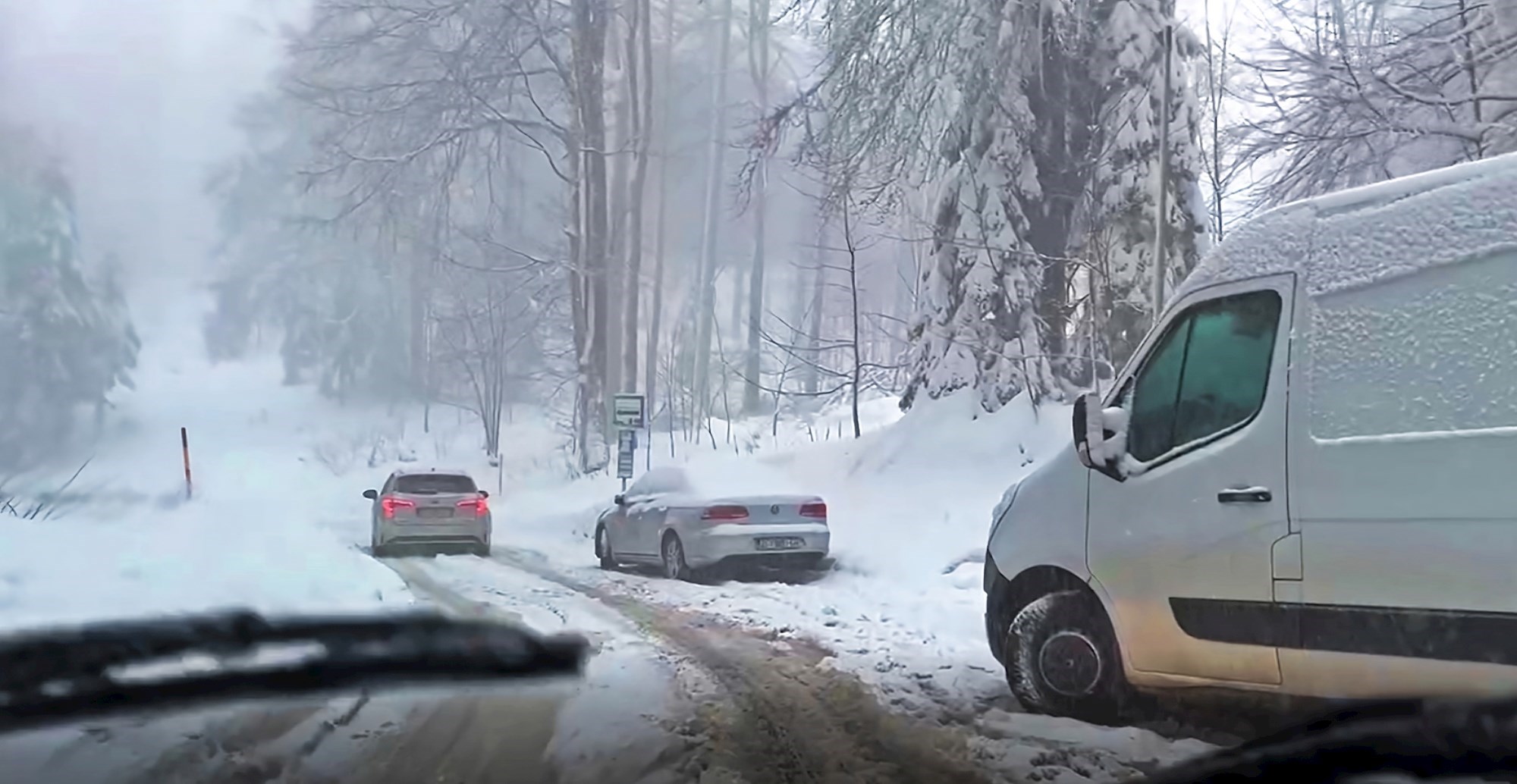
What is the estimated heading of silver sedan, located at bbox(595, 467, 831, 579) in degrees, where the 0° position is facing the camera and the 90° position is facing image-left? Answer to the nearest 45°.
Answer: approximately 135°

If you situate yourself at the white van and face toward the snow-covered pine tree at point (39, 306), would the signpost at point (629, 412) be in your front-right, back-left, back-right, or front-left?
front-right

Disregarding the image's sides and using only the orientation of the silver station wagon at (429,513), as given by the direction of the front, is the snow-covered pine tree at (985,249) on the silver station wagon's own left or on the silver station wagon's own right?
on the silver station wagon's own right

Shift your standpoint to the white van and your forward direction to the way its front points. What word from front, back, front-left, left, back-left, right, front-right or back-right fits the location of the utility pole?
front-right

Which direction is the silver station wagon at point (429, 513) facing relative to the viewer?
away from the camera

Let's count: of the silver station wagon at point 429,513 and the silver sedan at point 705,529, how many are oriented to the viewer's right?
0
